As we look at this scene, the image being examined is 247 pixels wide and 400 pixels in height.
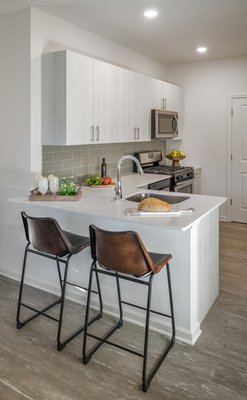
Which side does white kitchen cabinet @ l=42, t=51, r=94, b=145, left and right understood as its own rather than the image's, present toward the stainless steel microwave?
left

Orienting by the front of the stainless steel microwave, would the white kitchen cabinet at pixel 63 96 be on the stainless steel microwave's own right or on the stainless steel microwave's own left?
on the stainless steel microwave's own right

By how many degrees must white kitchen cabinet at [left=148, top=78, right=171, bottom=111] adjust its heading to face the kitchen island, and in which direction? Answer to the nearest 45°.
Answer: approximately 45° to its right

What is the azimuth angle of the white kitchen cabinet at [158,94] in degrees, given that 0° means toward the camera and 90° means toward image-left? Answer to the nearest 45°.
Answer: approximately 315°

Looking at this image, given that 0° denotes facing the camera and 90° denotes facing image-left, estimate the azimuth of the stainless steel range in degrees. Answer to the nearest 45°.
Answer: approximately 315°

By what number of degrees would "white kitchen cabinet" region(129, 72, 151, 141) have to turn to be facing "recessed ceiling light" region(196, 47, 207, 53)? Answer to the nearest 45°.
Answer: approximately 90° to its left
